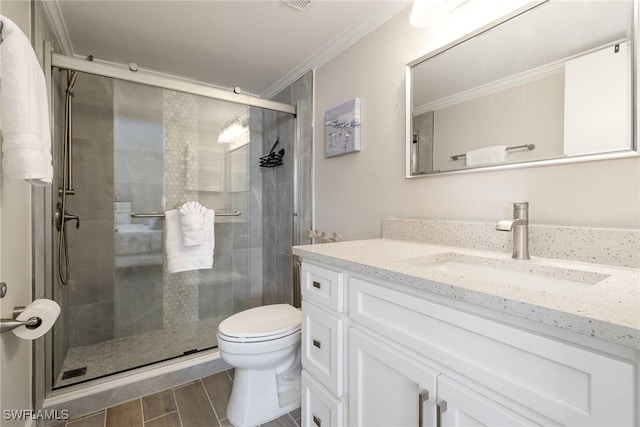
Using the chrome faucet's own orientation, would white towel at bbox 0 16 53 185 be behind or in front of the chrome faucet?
in front

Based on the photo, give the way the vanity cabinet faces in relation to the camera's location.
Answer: facing the viewer and to the left of the viewer

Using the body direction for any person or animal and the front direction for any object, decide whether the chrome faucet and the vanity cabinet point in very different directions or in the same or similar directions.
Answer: same or similar directions

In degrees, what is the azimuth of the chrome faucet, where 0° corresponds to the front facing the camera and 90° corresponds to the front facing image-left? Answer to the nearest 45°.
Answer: approximately 45°

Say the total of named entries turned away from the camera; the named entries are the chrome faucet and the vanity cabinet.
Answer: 0

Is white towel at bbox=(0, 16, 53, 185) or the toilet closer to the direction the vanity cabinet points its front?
the white towel
